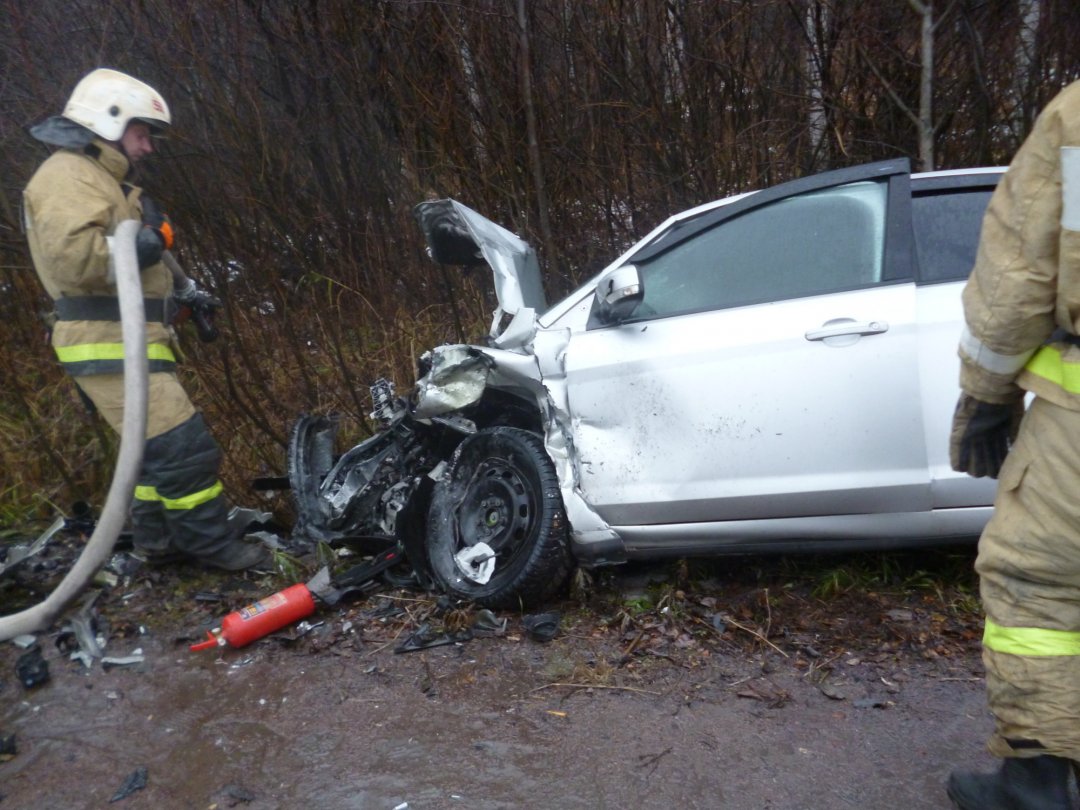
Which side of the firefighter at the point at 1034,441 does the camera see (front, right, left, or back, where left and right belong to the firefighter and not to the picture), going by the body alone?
left

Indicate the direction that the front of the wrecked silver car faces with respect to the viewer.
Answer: facing to the left of the viewer

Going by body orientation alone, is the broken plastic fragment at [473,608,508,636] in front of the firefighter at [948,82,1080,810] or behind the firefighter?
in front

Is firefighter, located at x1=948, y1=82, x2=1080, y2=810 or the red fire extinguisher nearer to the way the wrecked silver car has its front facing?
the red fire extinguisher

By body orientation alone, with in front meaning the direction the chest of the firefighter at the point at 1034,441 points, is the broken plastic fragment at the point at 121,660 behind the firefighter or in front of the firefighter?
in front

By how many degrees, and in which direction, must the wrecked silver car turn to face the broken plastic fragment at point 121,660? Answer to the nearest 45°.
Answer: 0° — it already faces it

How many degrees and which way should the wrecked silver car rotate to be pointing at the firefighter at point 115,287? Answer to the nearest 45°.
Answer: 0° — it already faces them

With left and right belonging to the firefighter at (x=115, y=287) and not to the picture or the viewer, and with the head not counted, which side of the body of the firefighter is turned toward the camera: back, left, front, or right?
right

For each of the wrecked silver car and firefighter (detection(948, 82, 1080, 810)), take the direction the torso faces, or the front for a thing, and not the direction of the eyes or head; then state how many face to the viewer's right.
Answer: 0

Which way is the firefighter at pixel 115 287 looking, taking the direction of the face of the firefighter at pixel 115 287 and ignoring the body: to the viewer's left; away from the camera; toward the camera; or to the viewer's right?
to the viewer's right

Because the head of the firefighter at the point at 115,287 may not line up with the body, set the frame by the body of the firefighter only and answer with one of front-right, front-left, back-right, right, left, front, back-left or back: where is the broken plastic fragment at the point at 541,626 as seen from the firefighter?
front-right

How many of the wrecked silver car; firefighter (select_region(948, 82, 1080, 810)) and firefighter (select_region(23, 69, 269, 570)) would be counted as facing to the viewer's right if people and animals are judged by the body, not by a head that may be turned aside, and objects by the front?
1
